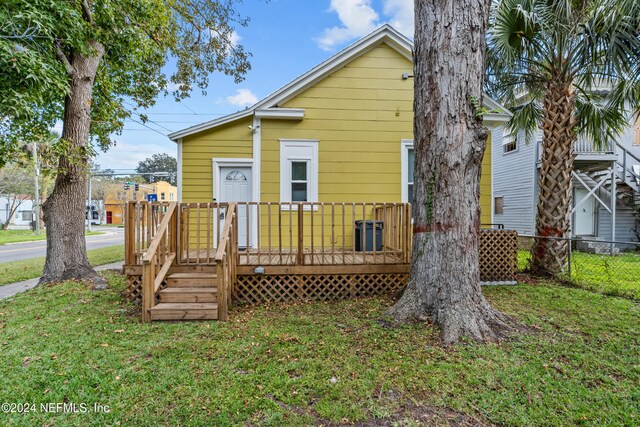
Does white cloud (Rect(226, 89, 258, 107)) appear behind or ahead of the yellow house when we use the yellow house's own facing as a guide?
behind

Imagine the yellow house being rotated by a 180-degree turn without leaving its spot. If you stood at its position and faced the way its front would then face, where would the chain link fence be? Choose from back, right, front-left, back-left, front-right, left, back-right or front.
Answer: right

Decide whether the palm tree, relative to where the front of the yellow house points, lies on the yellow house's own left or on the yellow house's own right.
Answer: on the yellow house's own left

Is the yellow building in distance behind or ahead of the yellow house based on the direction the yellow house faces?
behind

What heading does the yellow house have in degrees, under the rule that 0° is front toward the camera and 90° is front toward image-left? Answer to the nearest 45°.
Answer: approximately 0°

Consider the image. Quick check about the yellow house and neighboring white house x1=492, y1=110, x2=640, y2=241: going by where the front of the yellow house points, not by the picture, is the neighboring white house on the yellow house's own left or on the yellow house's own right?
on the yellow house's own left
